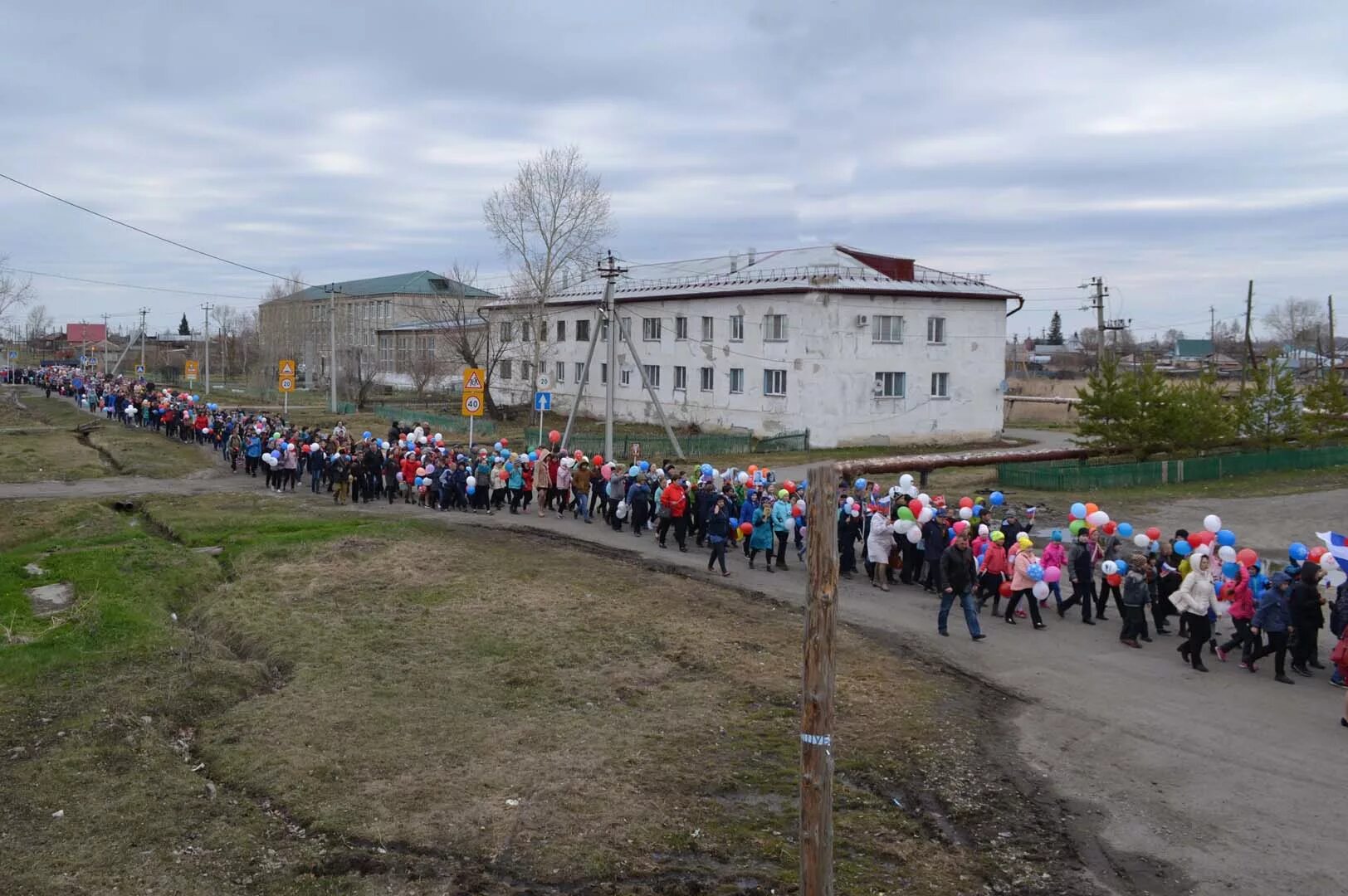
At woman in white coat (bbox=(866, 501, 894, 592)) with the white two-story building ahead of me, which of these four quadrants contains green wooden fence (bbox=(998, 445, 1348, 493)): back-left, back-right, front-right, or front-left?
front-right

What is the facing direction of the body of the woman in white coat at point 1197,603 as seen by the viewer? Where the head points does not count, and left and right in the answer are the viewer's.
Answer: facing the viewer and to the right of the viewer

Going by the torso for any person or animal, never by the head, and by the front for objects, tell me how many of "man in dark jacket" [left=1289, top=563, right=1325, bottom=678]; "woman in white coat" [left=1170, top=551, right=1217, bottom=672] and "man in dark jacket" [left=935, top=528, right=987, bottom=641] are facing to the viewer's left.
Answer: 0

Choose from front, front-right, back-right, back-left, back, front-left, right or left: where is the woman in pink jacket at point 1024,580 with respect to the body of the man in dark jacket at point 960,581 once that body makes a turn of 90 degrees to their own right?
back

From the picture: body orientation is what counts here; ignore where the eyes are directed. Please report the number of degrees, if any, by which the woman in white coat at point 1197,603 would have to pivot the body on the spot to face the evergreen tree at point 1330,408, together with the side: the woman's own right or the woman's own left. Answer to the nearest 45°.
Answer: approximately 135° to the woman's own left

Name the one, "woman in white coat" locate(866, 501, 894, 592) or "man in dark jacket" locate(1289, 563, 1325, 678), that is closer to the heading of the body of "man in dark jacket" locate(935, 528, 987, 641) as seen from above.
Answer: the man in dark jacket

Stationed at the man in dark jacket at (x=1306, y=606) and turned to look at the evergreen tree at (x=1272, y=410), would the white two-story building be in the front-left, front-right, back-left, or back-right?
front-left

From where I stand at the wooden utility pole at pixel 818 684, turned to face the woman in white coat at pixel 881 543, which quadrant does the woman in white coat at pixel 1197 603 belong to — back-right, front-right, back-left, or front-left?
front-right

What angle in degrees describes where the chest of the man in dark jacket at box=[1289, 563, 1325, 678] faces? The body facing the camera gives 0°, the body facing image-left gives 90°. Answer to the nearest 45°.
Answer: approximately 270°

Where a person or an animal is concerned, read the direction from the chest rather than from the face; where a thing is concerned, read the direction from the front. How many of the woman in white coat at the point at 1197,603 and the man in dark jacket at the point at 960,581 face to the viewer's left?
0

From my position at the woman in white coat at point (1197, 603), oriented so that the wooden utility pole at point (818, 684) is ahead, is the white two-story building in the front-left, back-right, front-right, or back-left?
back-right

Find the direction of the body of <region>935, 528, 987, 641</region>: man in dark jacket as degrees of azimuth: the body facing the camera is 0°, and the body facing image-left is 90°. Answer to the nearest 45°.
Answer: approximately 315°

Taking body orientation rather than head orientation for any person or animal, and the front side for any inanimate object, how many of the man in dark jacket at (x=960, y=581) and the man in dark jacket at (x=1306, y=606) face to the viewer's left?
0

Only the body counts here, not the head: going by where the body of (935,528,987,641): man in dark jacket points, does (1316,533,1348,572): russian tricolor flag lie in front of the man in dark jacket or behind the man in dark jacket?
in front
